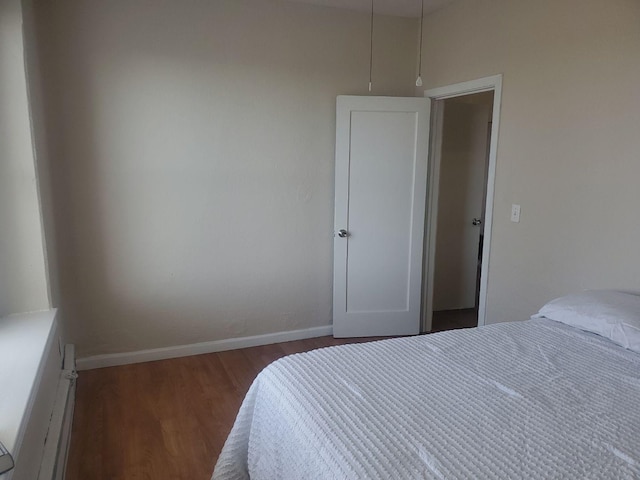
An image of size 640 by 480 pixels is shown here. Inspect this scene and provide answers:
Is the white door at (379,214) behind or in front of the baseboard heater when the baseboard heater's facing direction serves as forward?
in front

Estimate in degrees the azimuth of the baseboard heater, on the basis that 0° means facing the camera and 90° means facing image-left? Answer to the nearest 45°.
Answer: approximately 270°

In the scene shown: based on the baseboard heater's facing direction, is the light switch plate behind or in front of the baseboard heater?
in front
